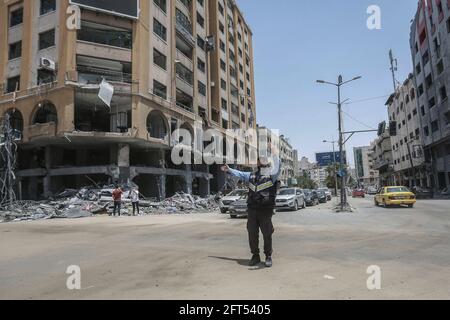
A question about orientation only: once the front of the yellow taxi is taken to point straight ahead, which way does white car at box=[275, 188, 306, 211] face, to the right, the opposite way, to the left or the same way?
to the left

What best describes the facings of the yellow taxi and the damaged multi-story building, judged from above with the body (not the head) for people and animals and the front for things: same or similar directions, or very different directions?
very different directions

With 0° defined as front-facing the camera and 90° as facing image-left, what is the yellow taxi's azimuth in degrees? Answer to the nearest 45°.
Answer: approximately 135°

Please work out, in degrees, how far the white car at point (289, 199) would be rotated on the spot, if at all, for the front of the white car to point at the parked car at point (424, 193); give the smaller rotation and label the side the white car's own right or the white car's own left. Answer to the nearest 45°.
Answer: approximately 180°

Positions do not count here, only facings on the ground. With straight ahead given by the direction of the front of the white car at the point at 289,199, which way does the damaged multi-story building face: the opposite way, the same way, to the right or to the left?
to the left
